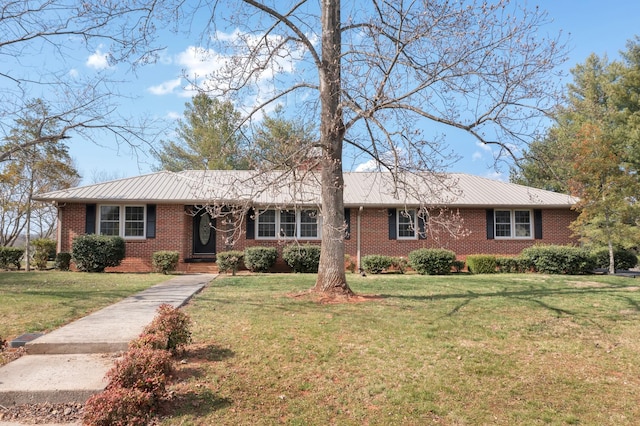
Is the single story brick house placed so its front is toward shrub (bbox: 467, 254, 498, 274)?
no

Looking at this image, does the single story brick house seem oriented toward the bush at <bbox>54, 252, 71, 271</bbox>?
no

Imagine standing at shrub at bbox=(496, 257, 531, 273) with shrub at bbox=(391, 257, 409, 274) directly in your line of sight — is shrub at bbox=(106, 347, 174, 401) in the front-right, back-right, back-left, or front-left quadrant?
front-left

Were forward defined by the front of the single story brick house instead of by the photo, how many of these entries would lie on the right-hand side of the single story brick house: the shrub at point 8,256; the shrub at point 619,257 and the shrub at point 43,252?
2

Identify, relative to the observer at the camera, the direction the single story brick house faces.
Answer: facing the viewer

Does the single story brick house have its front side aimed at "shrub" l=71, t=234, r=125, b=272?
no

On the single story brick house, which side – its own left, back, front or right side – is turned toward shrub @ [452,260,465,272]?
left

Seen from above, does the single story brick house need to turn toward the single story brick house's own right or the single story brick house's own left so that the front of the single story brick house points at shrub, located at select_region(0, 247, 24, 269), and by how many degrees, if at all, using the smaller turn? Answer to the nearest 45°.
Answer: approximately 90° to the single story brick house's own right

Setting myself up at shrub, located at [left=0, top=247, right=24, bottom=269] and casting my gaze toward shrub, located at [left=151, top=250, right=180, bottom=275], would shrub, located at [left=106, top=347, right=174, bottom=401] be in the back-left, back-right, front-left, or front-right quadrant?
front-right

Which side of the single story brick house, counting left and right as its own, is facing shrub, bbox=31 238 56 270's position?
right

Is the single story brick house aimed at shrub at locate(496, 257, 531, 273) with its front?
no

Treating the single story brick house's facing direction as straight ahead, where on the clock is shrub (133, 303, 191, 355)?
The shrub is roughly at 12 o'clock from the single story brick house.

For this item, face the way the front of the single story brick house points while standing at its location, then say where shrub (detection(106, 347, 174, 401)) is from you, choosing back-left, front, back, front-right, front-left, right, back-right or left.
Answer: front

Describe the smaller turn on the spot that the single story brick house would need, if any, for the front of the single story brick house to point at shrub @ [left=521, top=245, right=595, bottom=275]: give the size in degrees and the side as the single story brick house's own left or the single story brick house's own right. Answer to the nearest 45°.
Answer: approximately 90° to the single story brick house's own left

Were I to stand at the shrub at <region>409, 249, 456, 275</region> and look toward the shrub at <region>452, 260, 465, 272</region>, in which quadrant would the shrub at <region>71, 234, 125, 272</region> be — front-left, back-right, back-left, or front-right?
back-left

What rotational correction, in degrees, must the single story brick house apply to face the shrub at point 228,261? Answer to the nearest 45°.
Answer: approximately 45° to its right
